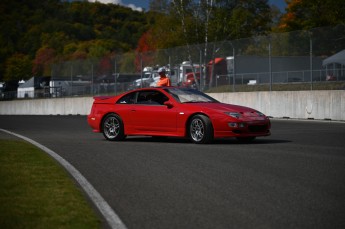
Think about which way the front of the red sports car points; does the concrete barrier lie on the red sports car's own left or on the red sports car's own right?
on the red sports car's own left

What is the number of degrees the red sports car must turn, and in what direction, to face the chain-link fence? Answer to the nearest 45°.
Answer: approximately 135° to its left

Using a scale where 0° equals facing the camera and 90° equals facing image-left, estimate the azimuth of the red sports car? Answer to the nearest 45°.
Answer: approximately 315°
